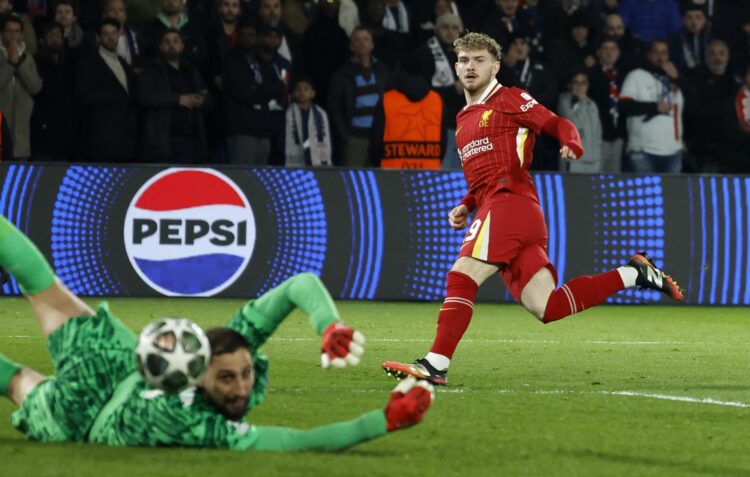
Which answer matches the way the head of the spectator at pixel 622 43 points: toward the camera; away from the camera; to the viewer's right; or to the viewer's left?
toward the camera

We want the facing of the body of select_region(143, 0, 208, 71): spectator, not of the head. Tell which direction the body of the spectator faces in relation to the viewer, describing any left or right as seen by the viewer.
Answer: facing the viewer

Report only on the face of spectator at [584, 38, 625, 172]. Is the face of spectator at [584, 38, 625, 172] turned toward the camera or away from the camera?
toward the camera

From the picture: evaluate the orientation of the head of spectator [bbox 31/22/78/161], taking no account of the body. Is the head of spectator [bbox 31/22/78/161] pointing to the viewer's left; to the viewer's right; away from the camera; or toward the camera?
toward the camera

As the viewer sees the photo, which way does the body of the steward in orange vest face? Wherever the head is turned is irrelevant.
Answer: away from the camera

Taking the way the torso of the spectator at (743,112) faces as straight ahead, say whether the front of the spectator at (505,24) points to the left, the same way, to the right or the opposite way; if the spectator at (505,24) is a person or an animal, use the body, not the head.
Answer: the same way

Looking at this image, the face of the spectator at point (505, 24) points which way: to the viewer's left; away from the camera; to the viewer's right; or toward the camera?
toward the camera

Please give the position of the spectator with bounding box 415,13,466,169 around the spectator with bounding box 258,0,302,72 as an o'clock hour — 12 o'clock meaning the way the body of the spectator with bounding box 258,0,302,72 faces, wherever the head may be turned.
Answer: the spectator with bounding box 415,13,466,169 is roughly at 9 o'clock from the spectator with bounding box 258,0,302,72.

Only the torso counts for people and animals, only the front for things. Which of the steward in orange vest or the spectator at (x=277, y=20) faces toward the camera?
the spectator

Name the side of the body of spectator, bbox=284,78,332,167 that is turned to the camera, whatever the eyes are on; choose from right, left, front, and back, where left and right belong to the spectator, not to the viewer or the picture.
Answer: front

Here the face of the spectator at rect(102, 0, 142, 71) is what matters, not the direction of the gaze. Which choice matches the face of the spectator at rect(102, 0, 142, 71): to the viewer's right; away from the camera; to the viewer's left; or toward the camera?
toward the camera

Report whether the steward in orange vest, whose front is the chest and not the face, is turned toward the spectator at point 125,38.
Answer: no

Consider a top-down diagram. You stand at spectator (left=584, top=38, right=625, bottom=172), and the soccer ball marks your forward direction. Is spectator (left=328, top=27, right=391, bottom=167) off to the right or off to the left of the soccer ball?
right

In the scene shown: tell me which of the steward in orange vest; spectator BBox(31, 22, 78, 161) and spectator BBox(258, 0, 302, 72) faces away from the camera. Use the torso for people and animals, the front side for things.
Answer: the steward in orange vest

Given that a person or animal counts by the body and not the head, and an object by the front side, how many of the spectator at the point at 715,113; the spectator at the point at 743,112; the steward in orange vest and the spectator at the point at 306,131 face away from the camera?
1

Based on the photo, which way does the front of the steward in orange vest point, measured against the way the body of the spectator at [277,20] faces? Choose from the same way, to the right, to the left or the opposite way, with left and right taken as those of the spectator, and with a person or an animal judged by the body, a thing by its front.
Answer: the opposite way

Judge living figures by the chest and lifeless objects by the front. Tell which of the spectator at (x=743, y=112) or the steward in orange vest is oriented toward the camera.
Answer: the spectator

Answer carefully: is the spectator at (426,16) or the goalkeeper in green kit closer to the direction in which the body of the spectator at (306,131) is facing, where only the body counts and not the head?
the goalkeeper in green kit
